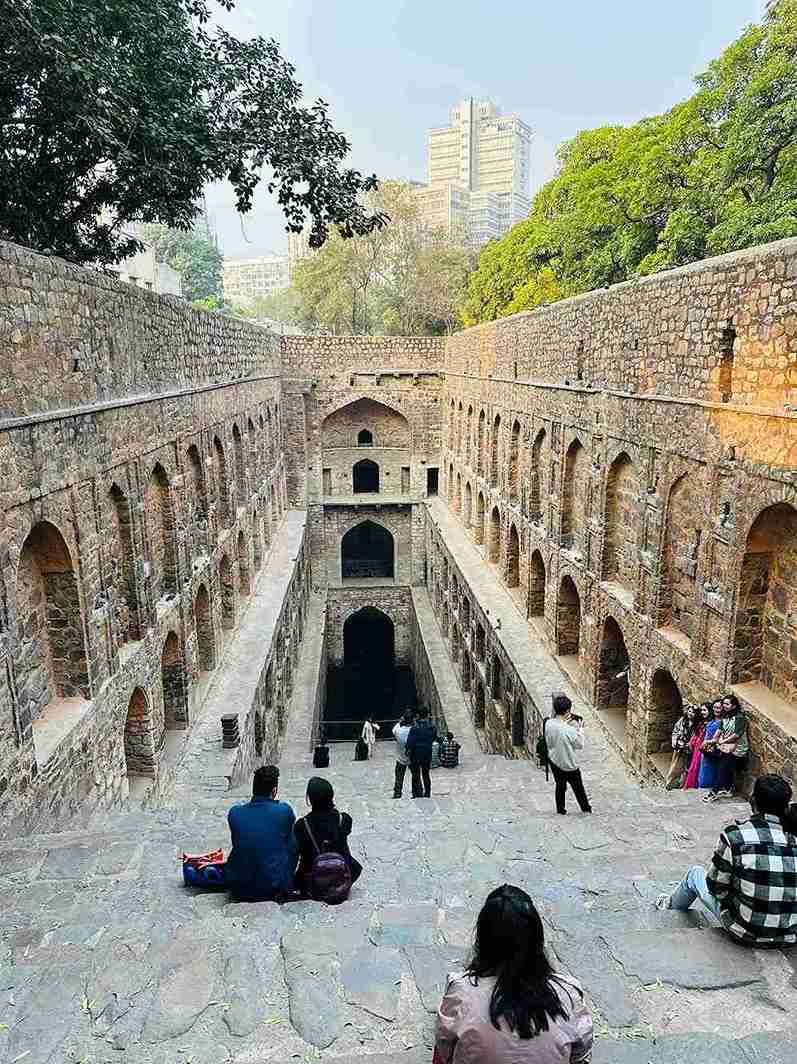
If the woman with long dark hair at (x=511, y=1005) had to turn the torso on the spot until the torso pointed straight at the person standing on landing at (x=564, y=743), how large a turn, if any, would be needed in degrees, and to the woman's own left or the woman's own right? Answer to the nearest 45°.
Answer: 0° — they already face them

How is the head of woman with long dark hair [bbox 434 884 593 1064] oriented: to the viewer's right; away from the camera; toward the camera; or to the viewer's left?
away from the camera

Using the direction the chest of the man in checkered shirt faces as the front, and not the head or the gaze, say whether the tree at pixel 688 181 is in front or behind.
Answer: in front

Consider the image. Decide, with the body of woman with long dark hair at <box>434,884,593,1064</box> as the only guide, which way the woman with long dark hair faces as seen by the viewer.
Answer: away from the camera

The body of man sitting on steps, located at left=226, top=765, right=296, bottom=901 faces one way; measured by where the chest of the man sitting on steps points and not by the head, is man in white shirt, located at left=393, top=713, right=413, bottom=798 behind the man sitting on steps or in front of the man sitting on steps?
in front

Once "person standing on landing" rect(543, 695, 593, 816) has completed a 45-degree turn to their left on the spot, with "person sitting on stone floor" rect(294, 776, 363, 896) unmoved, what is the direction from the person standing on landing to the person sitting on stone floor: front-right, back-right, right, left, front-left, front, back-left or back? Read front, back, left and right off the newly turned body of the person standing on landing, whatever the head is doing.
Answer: back-left

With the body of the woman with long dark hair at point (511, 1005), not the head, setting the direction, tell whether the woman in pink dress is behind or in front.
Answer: in front

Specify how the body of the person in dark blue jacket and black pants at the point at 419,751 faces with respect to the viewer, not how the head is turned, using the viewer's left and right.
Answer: facing away from the viewer

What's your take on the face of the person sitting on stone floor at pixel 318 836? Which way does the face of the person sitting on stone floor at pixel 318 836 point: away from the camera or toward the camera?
away from the camera

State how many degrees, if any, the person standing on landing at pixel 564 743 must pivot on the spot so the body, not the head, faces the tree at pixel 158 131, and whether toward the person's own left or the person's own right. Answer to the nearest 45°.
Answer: approximately 90° to the person's own left

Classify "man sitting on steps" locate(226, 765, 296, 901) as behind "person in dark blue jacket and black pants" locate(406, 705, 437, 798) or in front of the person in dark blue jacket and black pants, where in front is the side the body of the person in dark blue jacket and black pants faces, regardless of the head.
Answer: behind

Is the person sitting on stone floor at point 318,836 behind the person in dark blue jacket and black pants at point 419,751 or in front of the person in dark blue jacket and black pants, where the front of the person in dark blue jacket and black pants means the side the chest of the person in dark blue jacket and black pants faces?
behind

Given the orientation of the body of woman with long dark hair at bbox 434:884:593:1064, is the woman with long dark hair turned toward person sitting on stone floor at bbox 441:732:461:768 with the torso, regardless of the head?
yes

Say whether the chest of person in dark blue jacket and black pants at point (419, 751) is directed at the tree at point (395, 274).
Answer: yes
